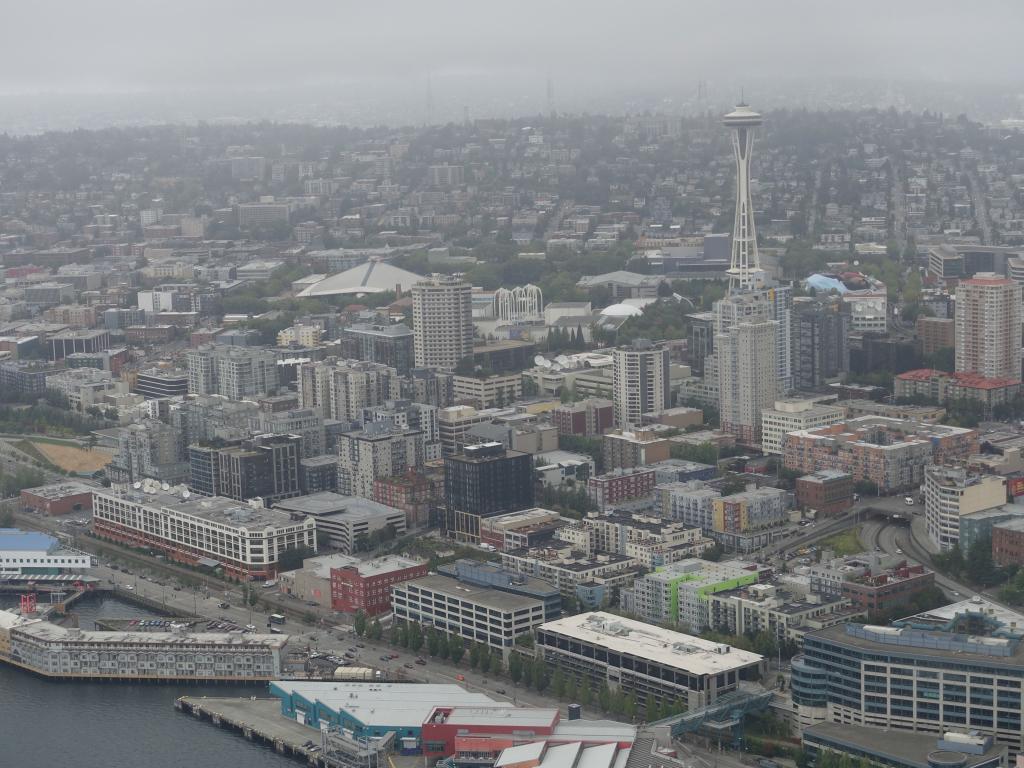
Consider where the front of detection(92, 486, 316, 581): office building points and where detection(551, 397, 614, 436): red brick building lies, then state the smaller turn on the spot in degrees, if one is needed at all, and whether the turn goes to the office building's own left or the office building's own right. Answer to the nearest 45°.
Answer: approximately 180°

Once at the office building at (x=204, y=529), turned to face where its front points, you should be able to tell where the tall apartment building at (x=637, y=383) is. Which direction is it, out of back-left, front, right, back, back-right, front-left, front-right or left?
back

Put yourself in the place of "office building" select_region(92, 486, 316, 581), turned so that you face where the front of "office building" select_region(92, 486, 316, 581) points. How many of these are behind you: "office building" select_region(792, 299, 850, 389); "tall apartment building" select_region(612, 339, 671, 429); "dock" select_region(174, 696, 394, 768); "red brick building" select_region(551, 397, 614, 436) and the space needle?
4

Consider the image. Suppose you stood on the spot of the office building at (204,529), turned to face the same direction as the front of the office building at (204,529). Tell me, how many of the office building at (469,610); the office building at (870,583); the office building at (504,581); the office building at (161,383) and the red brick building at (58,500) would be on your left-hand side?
3

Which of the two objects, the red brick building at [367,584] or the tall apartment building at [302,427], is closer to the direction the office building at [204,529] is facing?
the red brick building

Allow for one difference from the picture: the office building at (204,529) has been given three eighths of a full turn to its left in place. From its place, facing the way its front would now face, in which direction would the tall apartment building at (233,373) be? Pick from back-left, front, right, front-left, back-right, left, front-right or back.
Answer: left

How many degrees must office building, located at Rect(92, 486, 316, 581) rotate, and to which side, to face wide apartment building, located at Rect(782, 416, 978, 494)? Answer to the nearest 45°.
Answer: approximately 135° to its left

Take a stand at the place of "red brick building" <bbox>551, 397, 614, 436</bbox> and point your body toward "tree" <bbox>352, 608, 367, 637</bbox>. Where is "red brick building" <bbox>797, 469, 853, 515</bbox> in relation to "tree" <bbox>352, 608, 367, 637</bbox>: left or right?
left

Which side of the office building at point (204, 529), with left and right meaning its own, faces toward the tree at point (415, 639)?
left

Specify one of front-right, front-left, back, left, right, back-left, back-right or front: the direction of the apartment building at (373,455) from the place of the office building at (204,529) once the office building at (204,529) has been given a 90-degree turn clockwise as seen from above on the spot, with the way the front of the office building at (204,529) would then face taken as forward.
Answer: right

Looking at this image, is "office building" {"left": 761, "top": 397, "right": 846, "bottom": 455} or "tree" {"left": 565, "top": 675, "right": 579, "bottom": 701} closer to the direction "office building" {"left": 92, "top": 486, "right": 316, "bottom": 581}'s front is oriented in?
the tree

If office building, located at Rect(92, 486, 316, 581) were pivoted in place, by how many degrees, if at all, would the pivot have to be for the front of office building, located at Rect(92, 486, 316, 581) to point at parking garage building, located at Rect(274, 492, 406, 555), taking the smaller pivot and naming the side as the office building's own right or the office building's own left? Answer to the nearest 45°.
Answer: approximately 135° to the office building's own left

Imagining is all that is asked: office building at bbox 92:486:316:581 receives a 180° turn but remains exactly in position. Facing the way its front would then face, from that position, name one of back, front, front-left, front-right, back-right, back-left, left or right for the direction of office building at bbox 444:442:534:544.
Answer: front-right

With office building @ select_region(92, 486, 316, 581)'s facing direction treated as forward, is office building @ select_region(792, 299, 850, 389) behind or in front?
behind

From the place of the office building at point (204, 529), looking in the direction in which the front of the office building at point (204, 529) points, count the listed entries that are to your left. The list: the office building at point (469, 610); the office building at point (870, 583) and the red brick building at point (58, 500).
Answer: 2

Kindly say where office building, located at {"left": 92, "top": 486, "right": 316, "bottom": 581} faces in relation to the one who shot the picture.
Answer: facing the viewer and to the left of the viewer
